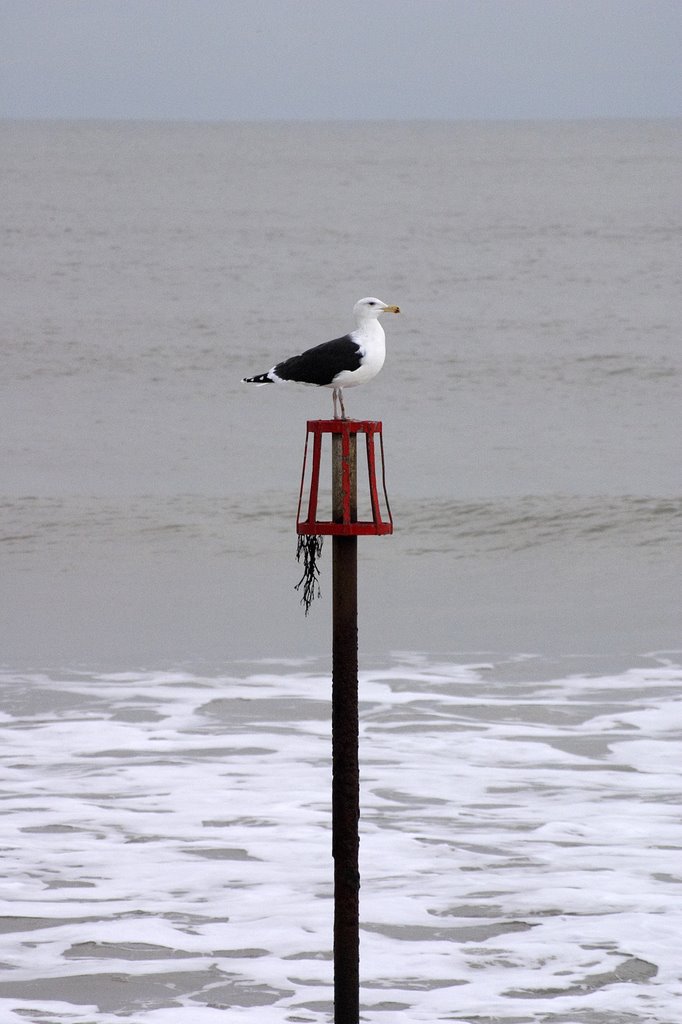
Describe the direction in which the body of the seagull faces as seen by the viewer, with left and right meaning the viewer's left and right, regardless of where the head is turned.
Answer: facing to the right of the viewer
